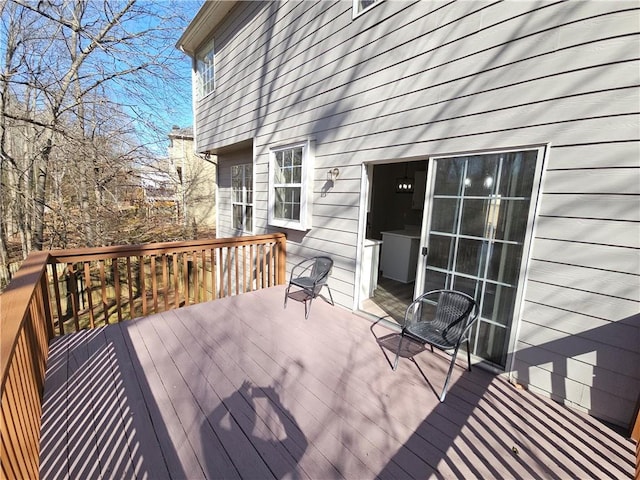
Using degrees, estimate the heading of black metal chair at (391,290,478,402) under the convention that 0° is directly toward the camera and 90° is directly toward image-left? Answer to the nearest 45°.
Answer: approximately 45°

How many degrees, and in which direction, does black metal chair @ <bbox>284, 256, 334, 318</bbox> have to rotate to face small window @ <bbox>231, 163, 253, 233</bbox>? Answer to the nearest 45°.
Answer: approximately 90° to its right

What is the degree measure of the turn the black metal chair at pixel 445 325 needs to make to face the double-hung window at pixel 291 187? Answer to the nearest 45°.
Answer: approximately 90° to its right

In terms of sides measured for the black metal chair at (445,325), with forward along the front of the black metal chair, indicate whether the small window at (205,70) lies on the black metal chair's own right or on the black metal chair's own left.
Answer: on the black metal chair's own right

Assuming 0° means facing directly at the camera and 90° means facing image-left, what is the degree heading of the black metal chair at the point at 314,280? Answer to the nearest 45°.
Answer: approximately 45°

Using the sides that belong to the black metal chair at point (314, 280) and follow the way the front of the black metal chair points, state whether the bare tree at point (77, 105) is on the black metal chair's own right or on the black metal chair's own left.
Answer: on the black metal chair's own right

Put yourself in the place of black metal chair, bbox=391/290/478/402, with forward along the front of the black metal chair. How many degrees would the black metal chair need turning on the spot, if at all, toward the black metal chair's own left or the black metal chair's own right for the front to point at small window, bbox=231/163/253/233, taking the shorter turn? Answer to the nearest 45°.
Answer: approximately 90° to the black metal chair's own right

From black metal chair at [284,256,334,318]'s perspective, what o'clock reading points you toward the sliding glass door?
The sliding glass door is roughly at 9 o'clock from the black metal chair.

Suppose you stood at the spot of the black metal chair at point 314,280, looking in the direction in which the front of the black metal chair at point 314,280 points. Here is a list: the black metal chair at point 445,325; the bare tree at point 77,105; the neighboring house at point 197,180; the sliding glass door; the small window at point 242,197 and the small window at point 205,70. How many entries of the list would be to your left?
2

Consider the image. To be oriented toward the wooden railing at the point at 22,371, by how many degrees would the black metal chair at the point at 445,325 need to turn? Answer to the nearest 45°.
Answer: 0° — it already faces it
